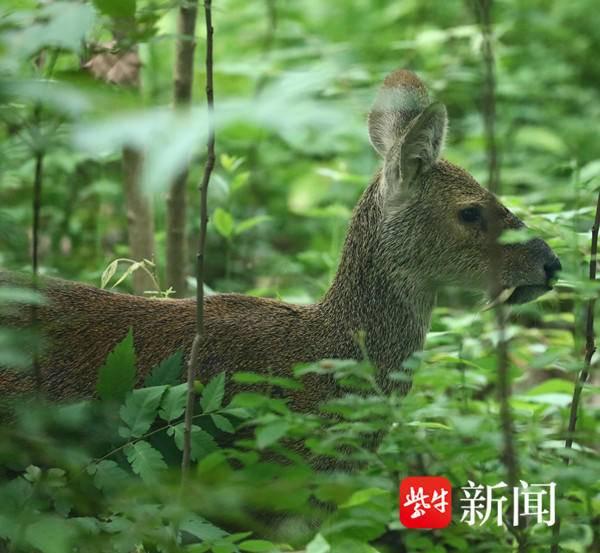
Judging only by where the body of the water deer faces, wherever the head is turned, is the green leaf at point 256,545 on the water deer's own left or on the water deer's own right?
on the water deer's own right

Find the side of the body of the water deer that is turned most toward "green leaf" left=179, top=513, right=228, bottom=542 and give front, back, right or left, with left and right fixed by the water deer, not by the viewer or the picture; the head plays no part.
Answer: right

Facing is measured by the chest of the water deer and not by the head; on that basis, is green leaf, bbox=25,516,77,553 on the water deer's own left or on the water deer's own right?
on the water deer's own right

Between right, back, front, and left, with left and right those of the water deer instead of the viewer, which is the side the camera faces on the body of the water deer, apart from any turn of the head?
right

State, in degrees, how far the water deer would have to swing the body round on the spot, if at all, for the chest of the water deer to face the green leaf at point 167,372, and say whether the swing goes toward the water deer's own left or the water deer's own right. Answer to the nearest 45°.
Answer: approximately 135° to the water deer's own right

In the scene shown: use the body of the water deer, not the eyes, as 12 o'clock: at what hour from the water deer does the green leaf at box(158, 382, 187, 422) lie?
The green leaf is roughly at 4 o'clock from the water deer.

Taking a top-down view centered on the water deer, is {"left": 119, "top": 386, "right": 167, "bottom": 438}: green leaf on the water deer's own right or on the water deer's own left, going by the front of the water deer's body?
on the water deer's own right

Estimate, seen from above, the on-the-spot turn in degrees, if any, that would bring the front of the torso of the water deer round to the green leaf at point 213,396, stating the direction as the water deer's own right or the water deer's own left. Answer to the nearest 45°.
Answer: approximately 135° to the water deer's own right

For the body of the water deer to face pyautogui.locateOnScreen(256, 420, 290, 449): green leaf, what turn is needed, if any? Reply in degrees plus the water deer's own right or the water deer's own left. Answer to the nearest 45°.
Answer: approximately 90° to the water deer's own right

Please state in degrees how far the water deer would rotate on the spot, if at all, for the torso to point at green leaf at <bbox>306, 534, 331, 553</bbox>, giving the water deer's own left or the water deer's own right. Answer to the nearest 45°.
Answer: approximately 90° to the water deer's own right

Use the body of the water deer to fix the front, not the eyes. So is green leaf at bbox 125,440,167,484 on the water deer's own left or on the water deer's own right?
on the water deer's own right

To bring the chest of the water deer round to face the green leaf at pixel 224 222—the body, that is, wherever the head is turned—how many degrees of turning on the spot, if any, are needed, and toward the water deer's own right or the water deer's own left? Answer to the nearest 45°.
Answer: approximately 135° to the water deer's own left

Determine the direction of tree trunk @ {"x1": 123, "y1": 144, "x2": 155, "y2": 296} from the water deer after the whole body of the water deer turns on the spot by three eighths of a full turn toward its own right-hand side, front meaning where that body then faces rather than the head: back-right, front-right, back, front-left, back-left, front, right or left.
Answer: right
